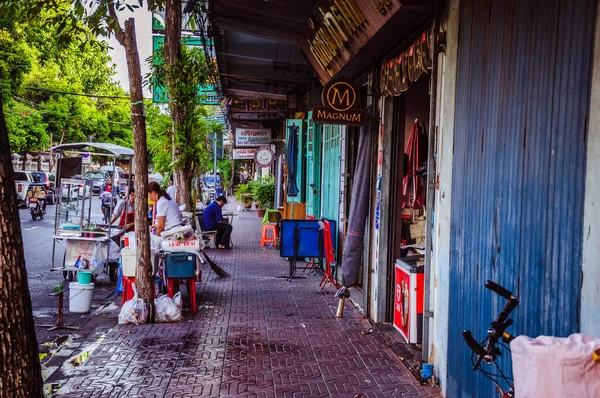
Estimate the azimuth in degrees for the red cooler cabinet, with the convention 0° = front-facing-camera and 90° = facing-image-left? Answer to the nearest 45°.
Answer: approximately 45°

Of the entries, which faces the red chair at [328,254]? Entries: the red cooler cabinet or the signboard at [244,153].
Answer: the signboard

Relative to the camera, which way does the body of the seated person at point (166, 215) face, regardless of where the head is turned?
to the viewer's left

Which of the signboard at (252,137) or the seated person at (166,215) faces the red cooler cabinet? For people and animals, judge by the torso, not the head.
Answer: the signboard

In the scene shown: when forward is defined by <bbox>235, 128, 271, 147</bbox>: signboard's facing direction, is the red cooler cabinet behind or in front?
in front

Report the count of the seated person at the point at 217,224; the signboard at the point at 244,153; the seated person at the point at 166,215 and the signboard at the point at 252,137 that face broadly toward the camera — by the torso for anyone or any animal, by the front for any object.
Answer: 2
